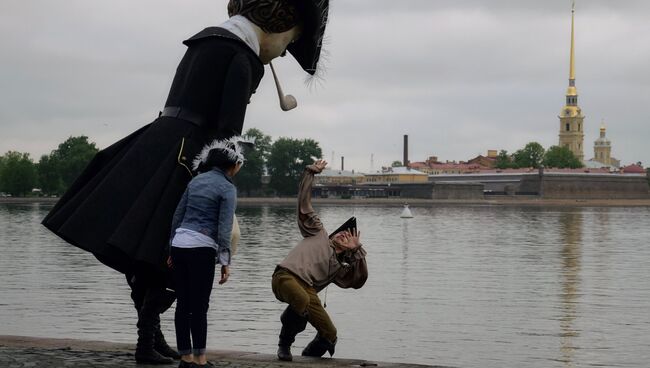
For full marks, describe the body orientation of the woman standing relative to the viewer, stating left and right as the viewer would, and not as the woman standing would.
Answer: facing away from the viewer and to the right of the viewer
